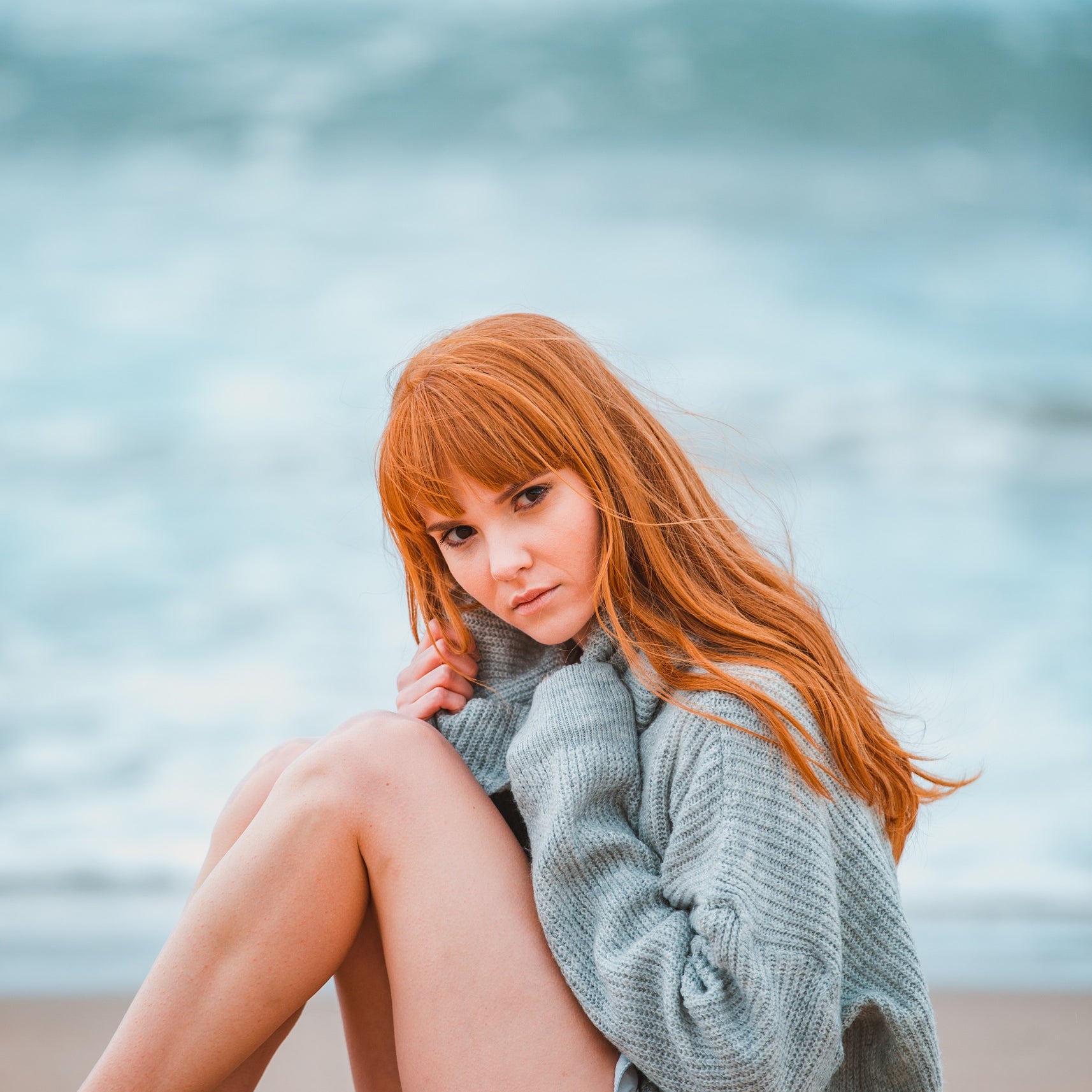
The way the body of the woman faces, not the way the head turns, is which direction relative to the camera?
to the viewer's left

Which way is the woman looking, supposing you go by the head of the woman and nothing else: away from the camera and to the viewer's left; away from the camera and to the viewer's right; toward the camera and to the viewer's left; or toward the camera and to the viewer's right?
toward the camera and to the viewer's left
